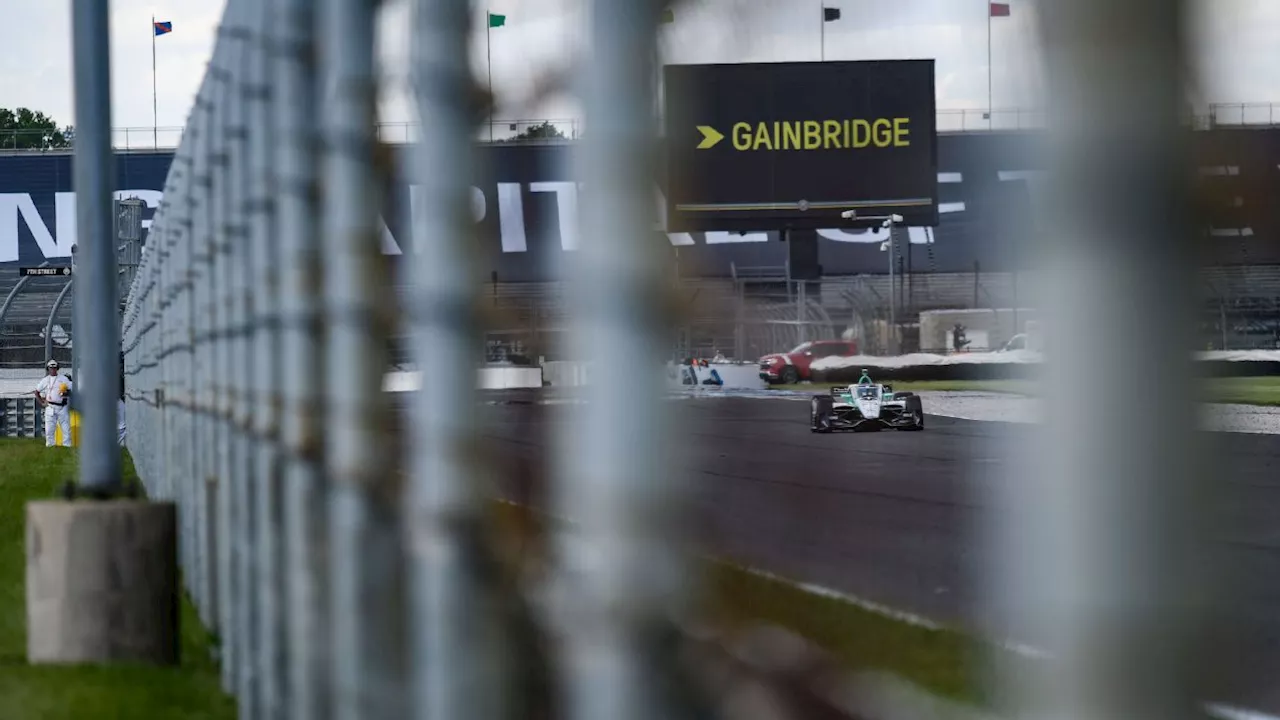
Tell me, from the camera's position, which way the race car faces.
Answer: facing the viewer

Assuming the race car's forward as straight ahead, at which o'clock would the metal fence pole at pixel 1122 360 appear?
The metal fence pole is roughly at 12 o'clock from the race car.

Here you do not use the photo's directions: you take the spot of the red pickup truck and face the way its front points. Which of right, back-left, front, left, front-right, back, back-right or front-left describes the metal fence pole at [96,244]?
front-left

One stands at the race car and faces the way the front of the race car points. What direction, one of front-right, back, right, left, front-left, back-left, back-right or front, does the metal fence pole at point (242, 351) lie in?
front

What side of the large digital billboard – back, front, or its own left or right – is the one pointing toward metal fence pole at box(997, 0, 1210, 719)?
front

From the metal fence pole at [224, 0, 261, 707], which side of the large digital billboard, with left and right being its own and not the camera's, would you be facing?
front

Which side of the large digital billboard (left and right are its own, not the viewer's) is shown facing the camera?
front

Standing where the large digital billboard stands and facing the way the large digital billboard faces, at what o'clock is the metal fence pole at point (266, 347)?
The metal fence pole is roughly at 12 o'clock from the large digital billboard.

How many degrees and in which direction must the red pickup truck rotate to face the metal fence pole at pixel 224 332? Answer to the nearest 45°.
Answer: approximately 45° to its left

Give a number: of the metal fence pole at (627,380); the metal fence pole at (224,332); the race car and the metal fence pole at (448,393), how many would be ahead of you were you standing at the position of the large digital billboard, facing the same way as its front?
4

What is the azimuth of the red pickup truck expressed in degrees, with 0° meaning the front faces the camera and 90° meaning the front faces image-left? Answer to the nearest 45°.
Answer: approximately 45°
